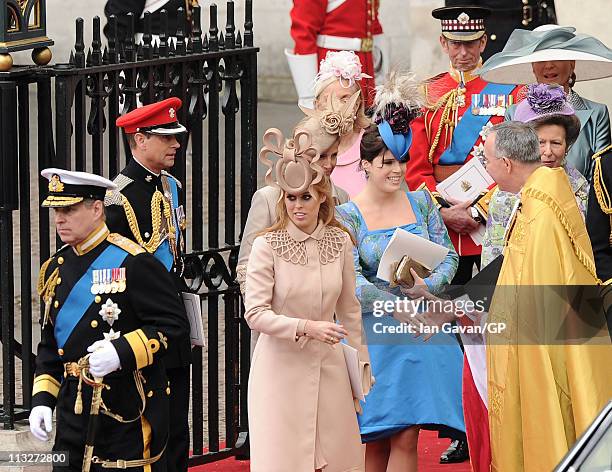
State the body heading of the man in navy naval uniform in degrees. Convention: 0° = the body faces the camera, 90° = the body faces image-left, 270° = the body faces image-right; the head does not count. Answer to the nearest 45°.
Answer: approximately 45°

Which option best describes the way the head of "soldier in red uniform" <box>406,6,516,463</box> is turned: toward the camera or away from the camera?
toward the camera

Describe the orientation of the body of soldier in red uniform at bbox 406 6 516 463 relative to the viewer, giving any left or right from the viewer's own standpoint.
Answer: facing the viewer

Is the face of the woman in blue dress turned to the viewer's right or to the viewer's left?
to the viewer's right

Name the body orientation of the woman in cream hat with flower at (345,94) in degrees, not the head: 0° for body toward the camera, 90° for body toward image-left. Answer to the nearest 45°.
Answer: approximately 45°

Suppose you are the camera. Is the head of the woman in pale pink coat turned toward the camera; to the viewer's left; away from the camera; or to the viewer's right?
toward the camera

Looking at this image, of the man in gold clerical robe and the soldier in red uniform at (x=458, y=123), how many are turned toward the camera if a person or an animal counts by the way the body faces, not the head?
1

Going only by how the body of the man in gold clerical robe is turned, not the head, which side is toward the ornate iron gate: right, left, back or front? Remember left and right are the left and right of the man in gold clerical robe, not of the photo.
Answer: front

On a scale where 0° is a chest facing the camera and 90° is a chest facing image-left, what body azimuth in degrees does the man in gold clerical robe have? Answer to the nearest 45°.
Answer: approximately 90°

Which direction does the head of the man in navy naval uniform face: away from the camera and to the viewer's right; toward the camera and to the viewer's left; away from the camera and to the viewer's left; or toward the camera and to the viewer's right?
toward the camera and to the viewer's left

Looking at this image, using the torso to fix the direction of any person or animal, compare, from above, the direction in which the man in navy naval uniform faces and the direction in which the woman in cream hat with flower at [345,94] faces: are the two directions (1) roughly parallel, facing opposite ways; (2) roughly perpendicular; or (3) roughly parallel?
roughly parallel

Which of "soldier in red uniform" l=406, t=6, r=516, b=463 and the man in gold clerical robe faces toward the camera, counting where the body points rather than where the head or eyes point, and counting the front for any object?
the soldier in red uniform
